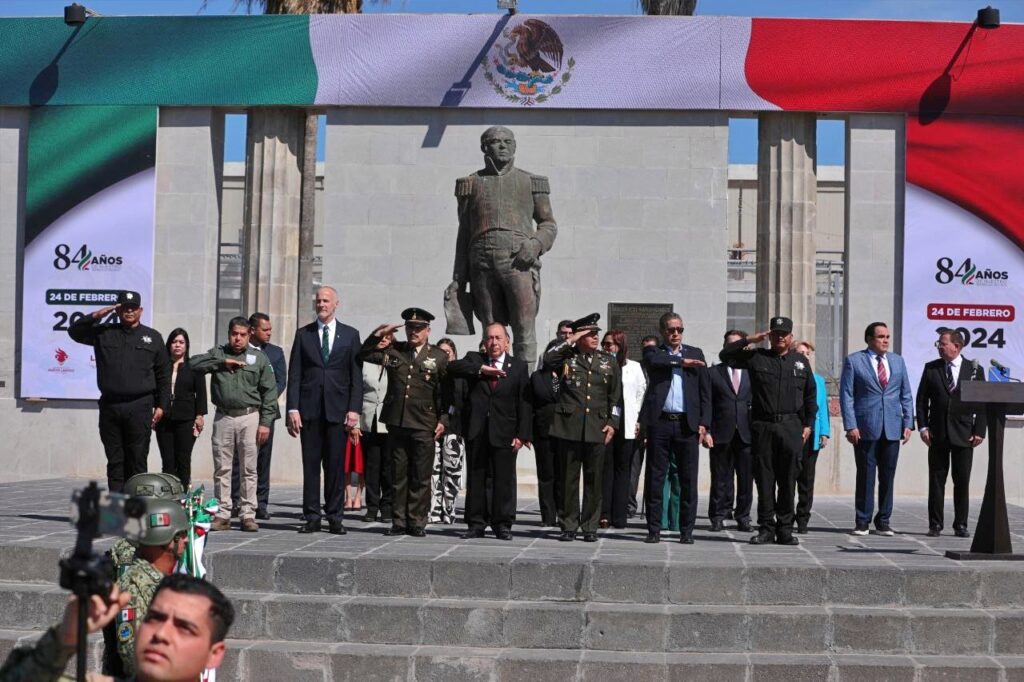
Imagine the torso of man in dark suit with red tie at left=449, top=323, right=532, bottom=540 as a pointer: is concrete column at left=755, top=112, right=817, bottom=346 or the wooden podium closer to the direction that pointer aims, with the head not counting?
the wooden podium

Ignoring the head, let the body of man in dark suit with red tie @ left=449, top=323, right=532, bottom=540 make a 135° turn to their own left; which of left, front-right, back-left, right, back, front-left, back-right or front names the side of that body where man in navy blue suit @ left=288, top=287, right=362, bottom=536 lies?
back-left

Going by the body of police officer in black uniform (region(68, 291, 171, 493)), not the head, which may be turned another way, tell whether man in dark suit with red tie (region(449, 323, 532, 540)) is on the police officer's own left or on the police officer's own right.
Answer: on the police officer's own left

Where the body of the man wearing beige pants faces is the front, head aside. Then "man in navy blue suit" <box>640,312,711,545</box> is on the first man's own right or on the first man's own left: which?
on the first man's own left

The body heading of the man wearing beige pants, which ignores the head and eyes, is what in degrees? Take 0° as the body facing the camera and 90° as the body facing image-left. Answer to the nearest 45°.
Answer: approximately 0°

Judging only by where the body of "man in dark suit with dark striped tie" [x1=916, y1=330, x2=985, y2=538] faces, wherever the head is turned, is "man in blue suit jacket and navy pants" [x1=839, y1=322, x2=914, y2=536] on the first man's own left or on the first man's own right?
on the first man's own right
